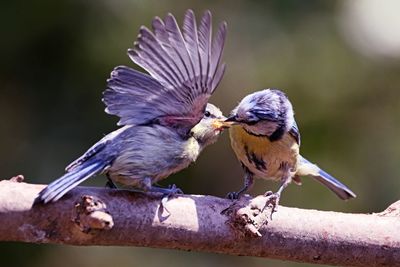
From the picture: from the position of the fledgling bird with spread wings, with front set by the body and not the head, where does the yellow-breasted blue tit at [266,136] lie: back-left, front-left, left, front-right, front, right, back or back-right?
front-left

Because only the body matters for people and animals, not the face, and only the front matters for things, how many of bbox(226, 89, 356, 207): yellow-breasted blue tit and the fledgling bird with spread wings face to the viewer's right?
1

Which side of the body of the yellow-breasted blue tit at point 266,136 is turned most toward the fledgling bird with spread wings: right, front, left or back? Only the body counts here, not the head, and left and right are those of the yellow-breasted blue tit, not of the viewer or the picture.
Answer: front

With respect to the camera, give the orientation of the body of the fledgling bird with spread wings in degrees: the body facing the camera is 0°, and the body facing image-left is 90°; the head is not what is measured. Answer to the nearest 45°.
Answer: approximately 270°

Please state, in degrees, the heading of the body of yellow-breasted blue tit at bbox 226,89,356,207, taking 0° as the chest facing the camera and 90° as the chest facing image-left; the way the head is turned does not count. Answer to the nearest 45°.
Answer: approximately 45°
